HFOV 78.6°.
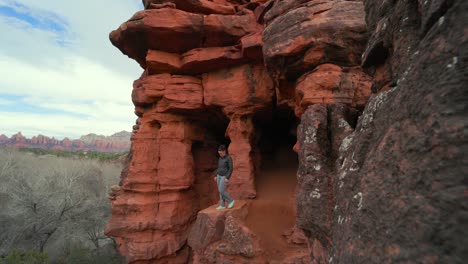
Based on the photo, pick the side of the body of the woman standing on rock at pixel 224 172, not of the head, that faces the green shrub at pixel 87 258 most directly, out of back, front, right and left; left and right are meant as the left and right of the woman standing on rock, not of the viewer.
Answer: right

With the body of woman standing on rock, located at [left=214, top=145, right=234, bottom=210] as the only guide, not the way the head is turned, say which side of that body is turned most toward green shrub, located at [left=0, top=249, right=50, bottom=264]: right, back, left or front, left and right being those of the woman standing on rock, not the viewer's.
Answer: right
